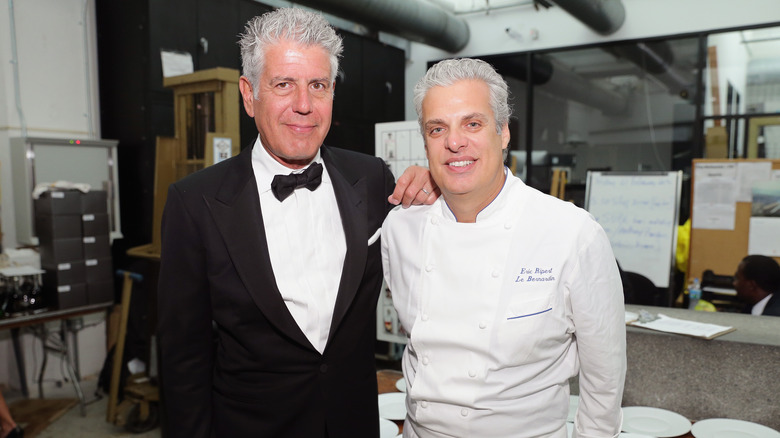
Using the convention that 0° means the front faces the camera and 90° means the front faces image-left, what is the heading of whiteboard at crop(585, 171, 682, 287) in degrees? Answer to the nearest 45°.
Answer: approximately 0°

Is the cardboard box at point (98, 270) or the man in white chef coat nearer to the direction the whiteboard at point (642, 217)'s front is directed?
the man in white chef coat

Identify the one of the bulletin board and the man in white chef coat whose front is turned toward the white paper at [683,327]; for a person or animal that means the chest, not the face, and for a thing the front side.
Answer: the bulletin board

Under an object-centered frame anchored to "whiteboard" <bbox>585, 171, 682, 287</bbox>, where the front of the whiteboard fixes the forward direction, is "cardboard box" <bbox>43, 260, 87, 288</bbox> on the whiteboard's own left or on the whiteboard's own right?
on the whiteboard's own right

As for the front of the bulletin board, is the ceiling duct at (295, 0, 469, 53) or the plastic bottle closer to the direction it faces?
the plastic bottle

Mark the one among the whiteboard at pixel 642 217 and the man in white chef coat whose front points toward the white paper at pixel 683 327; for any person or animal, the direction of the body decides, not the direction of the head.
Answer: the whiteboard

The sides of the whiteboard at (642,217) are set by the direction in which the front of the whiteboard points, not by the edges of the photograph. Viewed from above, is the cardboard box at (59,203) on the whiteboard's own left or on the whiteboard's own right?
on the whiteboard's own right

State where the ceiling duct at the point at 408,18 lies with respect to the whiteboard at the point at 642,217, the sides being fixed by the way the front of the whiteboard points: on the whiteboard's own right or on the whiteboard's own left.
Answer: on the whiteboard's own right

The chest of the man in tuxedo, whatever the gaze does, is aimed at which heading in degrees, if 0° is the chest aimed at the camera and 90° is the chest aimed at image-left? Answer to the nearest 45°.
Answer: approximately 315°

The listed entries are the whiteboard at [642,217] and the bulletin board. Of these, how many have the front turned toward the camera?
2

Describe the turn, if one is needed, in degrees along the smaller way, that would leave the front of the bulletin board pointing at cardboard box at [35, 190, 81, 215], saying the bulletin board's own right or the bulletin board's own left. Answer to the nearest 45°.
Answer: approximately 45° to the bulletin board's own right

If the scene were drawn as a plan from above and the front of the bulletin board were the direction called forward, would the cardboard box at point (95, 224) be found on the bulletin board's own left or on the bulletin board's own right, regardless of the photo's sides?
on the bulletin board's own right
